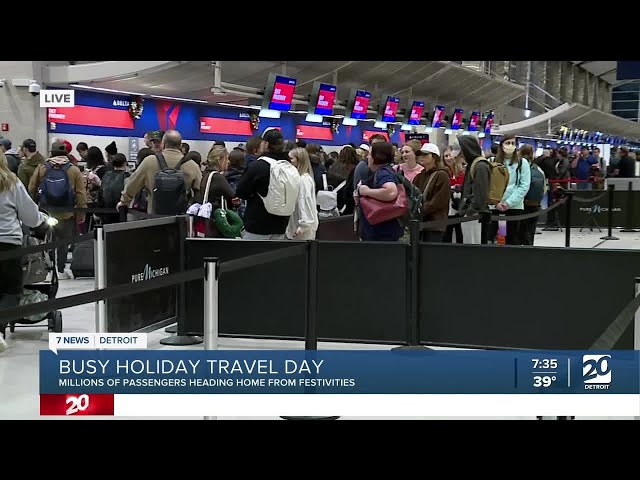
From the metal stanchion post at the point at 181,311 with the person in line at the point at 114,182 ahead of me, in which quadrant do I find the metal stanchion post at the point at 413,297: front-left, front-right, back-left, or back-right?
back-right

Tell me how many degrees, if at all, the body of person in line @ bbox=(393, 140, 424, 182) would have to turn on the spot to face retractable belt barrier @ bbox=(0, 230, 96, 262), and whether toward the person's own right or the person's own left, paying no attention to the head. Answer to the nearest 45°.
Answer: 0° — they already face it

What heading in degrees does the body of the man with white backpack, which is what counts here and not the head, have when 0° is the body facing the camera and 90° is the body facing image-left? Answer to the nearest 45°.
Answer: approximately 135°

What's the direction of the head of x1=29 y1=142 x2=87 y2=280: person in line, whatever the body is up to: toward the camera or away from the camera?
away from the camera

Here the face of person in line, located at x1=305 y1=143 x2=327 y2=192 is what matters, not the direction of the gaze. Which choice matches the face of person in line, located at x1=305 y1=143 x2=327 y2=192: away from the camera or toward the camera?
away from the camera

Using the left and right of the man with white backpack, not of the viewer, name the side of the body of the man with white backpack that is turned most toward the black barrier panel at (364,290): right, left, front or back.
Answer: back

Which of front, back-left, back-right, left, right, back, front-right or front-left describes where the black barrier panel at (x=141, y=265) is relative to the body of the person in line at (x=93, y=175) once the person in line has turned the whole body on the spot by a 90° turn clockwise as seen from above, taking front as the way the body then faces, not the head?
right

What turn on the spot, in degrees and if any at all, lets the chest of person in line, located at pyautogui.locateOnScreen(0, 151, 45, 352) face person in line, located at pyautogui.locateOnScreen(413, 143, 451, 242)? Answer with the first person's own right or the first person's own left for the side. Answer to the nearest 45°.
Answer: approximately 45° to the first person's own right

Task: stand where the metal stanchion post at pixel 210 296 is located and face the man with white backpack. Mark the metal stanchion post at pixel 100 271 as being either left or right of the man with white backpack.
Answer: left

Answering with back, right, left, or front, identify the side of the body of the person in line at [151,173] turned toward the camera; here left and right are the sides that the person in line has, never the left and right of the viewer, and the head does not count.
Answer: back

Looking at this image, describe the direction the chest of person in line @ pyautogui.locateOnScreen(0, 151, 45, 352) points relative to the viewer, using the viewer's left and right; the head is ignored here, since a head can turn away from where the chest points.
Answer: facing away from the viewer and to the right of the viewer
